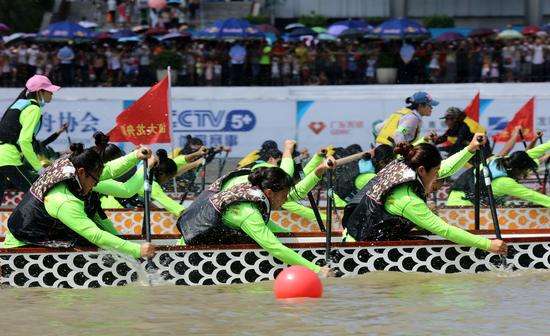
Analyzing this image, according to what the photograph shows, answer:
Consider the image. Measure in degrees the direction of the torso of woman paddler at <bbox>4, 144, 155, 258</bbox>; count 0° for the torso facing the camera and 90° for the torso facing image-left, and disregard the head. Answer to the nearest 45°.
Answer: approximately 270°

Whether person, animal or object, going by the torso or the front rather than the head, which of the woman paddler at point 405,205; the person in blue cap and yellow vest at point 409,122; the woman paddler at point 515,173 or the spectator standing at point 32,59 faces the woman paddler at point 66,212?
the spectator standing

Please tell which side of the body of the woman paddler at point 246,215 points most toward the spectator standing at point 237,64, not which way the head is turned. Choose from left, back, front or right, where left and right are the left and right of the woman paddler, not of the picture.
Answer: left

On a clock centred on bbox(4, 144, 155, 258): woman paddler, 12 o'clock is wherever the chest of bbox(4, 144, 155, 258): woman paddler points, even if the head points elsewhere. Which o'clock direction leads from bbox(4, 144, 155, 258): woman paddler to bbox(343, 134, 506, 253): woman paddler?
bbox(343, 134, 506, 253): woman paddler is roughly at 12 o'clock from bbox(4, 144, 155, 258): woman paddler.

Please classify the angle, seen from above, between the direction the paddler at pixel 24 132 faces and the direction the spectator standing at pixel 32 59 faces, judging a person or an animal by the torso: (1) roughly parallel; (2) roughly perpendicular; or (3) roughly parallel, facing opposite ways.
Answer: roughly perpendicular

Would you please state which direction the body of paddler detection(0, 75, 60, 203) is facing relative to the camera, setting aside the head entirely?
to the viewer's right

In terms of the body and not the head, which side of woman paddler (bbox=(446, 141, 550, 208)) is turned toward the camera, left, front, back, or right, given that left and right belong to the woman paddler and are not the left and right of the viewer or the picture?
right

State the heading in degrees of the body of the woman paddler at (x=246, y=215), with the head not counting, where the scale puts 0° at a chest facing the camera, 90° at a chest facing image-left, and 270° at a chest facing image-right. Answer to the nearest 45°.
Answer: approximately 270°

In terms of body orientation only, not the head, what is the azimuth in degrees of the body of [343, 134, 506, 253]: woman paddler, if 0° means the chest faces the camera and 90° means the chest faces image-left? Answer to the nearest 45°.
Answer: approximately 270°

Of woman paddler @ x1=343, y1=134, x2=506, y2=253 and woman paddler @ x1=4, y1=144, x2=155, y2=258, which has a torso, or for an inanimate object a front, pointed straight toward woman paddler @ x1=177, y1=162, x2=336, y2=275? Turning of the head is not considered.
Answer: woman paddler @ x1=4, y1=144, x2=155, y2=258
